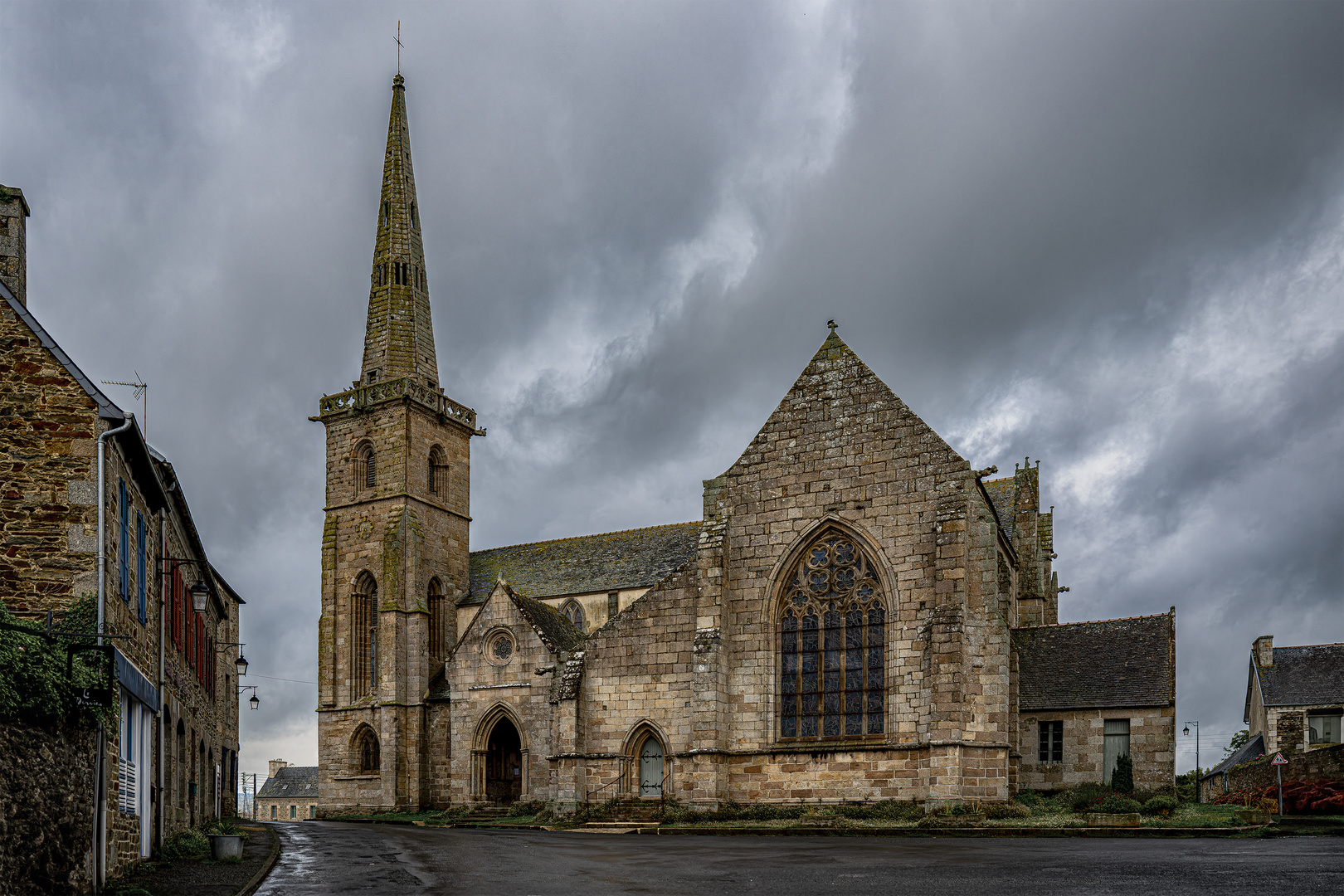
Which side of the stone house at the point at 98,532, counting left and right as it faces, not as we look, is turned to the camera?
right

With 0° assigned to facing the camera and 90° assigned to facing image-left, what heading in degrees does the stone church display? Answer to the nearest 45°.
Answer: approximately 0°

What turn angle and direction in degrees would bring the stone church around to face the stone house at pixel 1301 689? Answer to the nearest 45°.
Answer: approximately 135° to its left

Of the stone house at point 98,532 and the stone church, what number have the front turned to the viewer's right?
1
